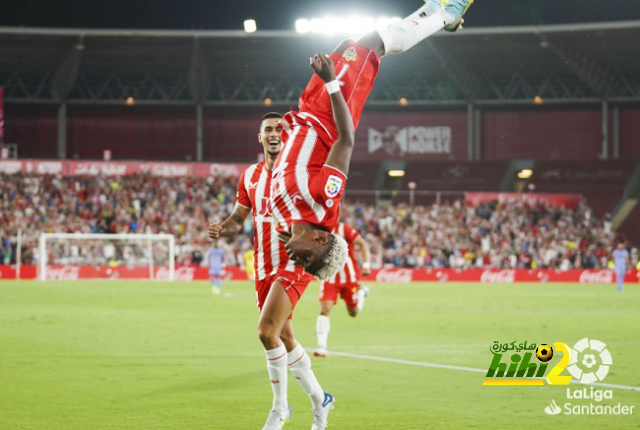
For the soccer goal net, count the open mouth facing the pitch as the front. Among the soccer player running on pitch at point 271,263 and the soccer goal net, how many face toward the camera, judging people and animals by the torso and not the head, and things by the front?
2

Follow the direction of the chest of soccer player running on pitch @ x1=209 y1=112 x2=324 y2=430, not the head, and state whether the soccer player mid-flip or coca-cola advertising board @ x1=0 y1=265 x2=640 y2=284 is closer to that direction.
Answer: the soccer player mid-flip

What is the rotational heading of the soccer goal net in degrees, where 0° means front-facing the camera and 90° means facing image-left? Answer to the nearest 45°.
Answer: approximately 0°

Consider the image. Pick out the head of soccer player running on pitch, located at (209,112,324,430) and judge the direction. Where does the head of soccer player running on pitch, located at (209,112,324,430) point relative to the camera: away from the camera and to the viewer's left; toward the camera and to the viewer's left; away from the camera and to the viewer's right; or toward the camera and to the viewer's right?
toward the camera and to the viewer's right

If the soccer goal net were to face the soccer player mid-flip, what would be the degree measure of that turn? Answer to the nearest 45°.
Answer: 0° — it already faces them

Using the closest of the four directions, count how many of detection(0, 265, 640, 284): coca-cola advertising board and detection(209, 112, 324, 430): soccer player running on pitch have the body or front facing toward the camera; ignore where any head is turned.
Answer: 2
